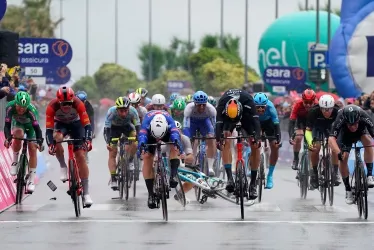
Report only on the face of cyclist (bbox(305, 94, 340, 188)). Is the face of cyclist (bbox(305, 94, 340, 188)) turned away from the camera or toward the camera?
toward the camera

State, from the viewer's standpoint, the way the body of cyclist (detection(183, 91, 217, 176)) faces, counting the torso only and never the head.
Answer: toward the camera

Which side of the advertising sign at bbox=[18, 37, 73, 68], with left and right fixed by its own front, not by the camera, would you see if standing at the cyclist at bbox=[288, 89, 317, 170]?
front

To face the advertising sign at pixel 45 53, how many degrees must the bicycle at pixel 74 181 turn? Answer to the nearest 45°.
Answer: approximately 180°

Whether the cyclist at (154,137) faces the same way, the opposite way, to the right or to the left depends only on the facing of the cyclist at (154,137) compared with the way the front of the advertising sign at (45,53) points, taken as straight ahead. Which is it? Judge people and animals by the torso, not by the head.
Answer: the same way

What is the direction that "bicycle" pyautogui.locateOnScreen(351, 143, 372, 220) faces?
toward the camera

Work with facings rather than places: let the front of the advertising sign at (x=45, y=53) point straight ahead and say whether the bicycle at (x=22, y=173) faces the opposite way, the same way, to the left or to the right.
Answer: the same way

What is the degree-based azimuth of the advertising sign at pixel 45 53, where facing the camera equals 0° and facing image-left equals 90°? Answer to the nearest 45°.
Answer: approximately 0°

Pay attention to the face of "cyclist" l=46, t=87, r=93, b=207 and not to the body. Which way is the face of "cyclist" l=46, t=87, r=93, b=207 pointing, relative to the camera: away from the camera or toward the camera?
toward the camera

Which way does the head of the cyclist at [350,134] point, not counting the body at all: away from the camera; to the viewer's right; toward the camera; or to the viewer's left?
toward the camera

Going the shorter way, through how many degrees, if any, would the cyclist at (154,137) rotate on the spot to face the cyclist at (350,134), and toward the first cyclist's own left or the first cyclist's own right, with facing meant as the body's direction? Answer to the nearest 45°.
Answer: approximately 90° to the first cyclist's own left

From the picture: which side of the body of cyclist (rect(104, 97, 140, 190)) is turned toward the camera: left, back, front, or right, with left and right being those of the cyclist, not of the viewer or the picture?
front

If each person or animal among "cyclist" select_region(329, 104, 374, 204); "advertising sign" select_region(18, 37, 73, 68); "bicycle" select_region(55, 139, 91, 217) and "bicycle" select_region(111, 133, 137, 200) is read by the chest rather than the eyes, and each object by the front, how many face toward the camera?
4

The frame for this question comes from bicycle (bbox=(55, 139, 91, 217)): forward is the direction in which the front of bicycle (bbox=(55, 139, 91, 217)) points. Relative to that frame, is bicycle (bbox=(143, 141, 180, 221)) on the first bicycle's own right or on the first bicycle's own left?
on the first bicycle's own left

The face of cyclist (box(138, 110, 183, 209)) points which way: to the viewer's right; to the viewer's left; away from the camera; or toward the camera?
toward the camera

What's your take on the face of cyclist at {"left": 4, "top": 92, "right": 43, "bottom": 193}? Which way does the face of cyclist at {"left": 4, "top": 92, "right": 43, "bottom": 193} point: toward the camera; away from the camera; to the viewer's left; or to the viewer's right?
toward the camera

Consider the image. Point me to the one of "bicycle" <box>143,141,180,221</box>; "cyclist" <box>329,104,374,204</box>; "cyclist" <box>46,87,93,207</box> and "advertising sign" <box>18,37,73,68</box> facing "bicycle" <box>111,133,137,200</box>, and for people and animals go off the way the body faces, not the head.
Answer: the advertising sign

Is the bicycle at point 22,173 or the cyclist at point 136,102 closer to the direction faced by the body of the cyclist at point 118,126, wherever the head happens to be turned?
the bicycle
